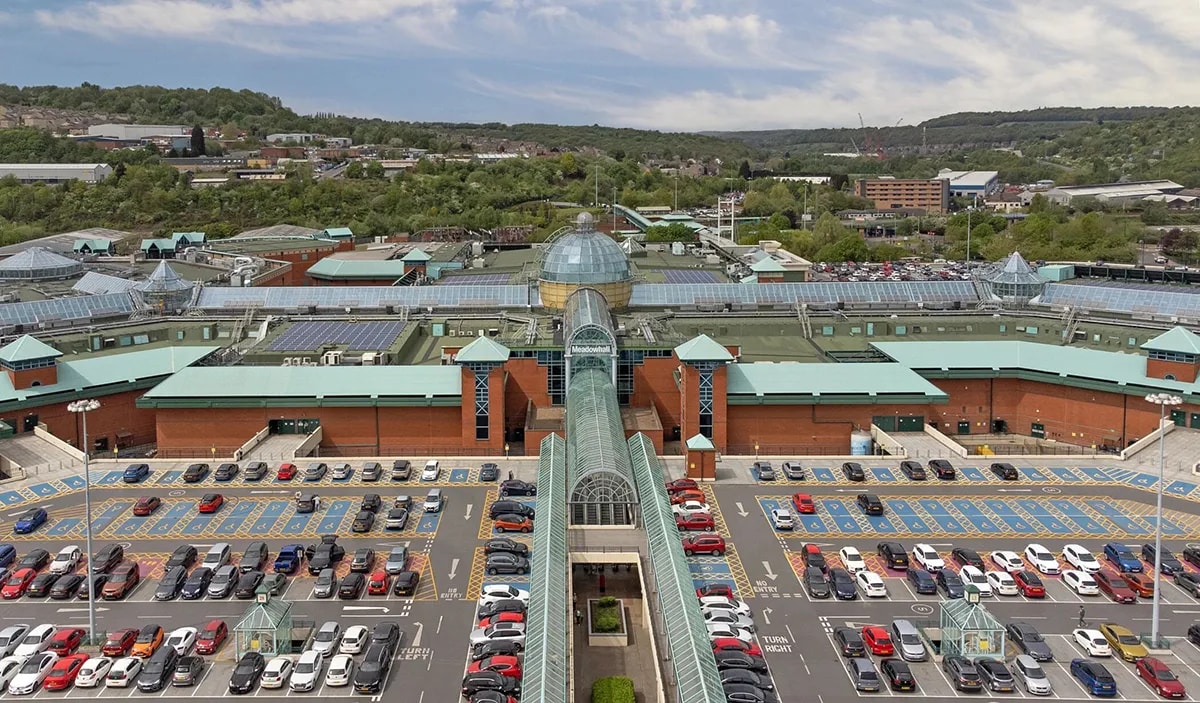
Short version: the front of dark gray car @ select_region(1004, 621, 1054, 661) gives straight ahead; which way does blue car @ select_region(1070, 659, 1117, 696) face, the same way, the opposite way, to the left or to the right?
the opposite way

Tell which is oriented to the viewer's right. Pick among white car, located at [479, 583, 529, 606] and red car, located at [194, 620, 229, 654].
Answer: the white car

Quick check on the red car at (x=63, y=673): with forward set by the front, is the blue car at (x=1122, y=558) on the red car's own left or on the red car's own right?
on the red car's own right

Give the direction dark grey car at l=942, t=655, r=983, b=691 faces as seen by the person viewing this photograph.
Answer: facing away from the viewer and to the left of the viewer

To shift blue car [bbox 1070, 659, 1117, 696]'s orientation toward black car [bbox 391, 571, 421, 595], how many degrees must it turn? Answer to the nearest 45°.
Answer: approximately 45° to its left

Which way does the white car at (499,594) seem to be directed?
to the viewer's right

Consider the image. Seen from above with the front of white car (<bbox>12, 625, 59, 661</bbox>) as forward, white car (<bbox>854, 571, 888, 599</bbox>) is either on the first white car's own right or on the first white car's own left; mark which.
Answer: on the first white car's own left

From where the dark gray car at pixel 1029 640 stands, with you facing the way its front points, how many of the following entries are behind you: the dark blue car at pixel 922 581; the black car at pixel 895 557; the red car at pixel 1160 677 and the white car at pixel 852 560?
3

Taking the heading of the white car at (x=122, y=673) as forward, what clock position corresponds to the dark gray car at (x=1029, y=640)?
The dark gray car is roughly at 2 o'clock from the white car.

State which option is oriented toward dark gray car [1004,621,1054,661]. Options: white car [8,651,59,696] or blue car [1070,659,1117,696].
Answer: the blue car

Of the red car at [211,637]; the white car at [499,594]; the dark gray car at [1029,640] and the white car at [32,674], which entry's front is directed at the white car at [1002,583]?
the white car at [499,594]

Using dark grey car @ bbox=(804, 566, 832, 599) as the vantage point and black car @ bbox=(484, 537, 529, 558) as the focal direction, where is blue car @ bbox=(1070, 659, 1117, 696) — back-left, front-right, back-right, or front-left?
back-left
